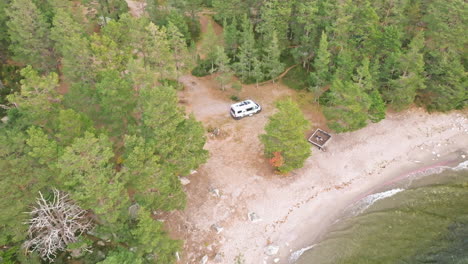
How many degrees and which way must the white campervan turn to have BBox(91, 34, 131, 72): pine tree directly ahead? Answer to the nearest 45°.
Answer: approximately 135° to its left

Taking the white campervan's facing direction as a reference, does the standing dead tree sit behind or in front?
behind

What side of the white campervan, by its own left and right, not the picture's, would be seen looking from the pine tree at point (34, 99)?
back

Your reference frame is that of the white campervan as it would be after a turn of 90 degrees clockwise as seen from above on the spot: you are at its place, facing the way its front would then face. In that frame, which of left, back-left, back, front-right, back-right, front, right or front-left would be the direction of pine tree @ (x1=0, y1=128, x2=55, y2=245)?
right

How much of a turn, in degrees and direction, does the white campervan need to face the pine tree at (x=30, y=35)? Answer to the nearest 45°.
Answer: approximately 135° to its left

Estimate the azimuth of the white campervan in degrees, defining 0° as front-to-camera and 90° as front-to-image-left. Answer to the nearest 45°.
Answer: approximately 225°

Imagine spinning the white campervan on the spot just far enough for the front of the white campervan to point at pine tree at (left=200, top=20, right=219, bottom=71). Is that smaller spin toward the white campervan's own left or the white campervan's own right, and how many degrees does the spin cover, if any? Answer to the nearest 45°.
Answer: approximately 90° to the white campervan's own left

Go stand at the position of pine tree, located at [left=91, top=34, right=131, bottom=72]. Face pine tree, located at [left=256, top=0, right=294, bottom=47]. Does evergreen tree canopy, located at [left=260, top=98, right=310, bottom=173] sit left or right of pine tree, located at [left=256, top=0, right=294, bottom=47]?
right

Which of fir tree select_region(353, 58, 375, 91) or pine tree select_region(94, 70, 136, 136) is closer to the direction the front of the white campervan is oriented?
the fir tree

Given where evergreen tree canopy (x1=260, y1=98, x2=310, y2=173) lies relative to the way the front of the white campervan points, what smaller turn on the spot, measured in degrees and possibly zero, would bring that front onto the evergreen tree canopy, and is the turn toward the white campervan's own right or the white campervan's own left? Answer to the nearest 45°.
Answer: approximately 90° to the white campervan's own right

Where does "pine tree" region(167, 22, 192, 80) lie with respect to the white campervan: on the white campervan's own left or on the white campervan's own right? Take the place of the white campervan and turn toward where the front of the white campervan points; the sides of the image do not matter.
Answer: on the white campervan's own left
